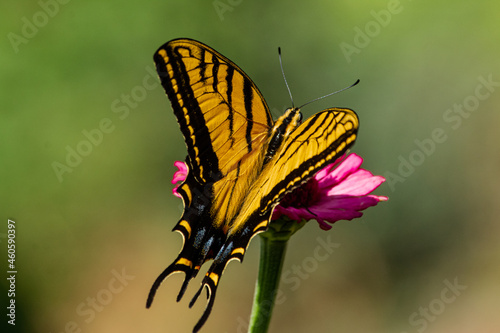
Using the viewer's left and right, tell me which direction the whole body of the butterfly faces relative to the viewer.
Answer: facing away from the viewer and to the right of the viewer
